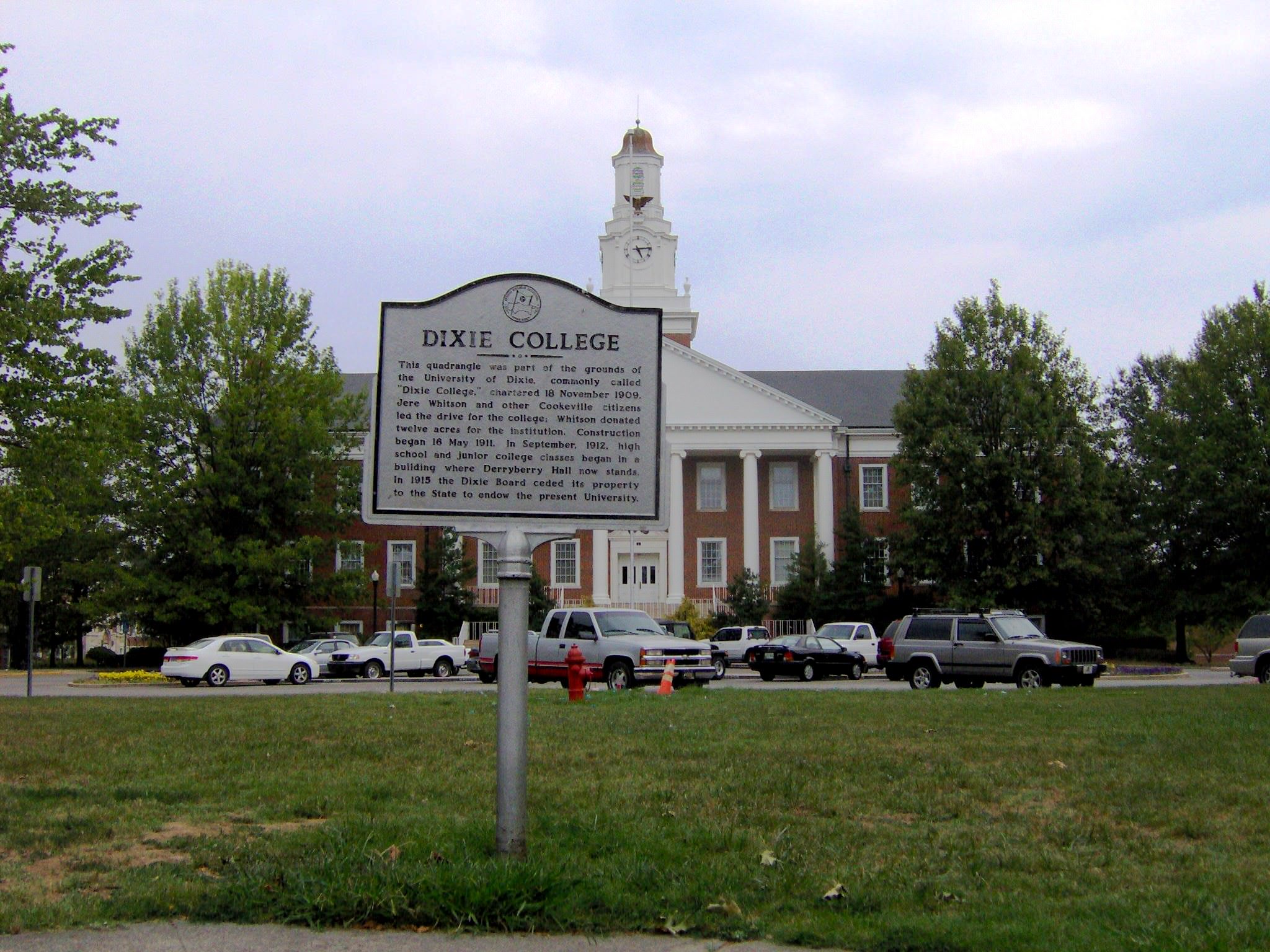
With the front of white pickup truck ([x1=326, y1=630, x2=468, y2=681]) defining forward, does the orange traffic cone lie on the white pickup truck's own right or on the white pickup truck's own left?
on the white pickup truck's own left

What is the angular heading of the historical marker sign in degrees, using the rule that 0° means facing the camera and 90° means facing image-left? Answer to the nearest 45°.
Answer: approximately 0°

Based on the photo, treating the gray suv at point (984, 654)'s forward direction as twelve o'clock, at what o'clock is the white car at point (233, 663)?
The white car is roughly at 5 o'clock from the gray suv.

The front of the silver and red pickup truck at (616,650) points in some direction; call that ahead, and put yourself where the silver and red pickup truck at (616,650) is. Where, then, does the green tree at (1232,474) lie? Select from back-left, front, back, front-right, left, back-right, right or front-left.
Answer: left

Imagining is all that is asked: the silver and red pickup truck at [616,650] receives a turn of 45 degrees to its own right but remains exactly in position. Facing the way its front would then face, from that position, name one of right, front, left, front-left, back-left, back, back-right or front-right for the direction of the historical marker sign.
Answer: front

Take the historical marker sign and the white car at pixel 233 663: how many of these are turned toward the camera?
1
